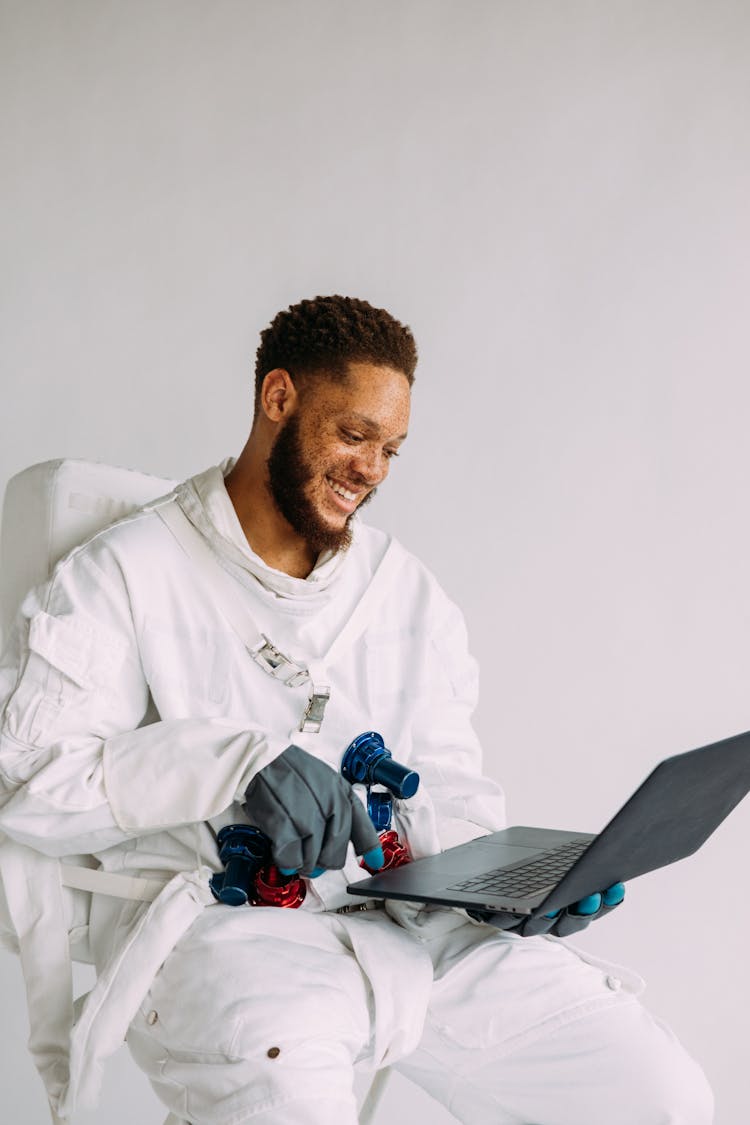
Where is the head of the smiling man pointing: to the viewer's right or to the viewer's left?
to the viewer's right

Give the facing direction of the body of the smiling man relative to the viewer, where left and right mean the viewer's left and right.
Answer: facing the viewer and to the right of the viewer
